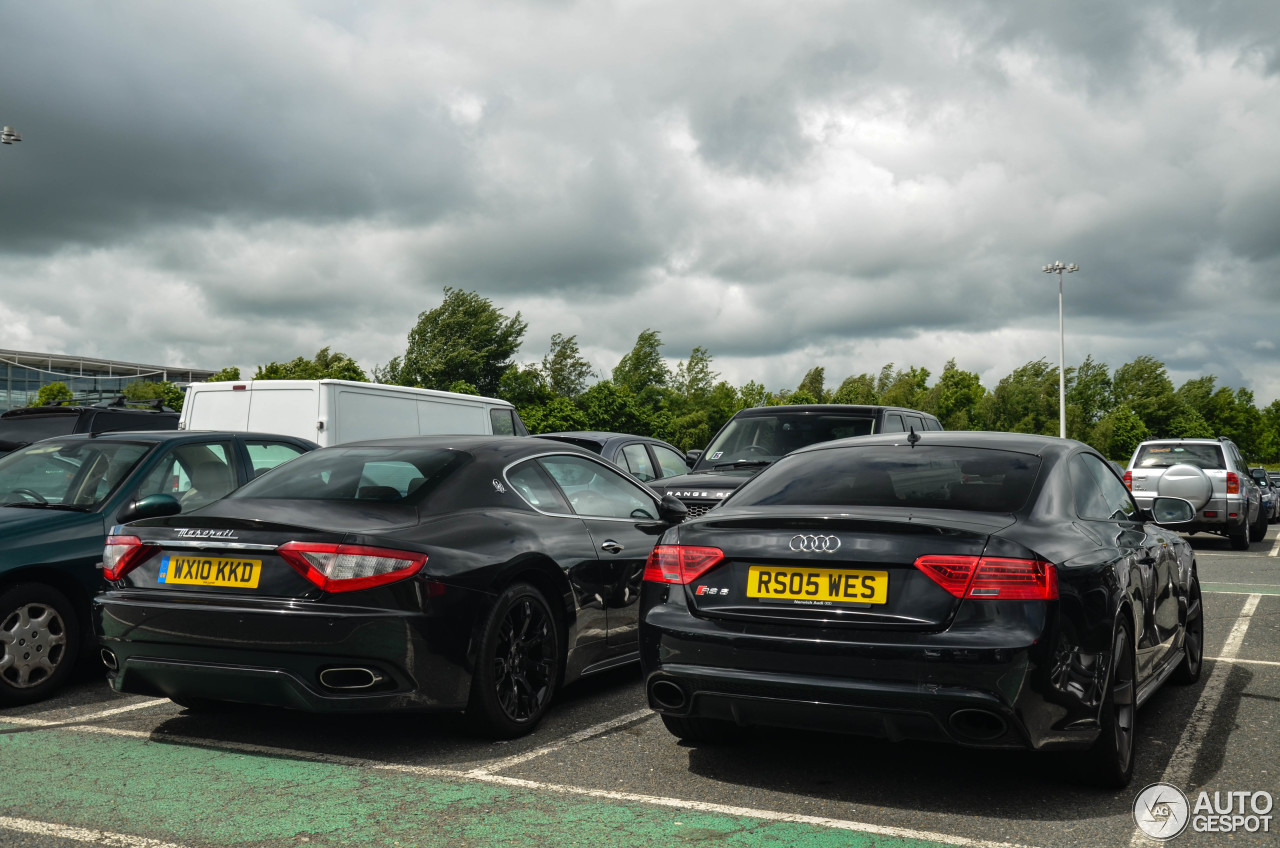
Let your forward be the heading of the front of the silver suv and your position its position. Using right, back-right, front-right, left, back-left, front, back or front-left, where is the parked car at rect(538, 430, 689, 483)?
back-left

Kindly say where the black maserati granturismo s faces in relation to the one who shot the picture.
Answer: facing away from the viewer and to the right of the viewer

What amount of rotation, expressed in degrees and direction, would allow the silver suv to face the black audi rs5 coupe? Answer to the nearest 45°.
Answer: approximately 180°

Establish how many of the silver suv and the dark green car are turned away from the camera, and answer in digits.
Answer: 1

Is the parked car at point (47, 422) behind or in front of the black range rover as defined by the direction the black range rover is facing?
in front

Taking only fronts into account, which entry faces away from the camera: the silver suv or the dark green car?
the silver suv

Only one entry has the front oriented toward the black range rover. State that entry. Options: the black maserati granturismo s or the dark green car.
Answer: the black maserati granturismo s

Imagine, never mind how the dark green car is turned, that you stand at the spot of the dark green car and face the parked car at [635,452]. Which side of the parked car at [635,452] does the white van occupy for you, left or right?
left

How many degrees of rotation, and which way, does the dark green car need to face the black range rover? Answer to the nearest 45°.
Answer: approximately 135° to its left

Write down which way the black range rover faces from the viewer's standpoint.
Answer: facing the viewer and to the left of the viewer

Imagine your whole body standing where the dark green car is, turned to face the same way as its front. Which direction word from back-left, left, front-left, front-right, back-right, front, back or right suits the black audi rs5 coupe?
left

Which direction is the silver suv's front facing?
away from the camera
